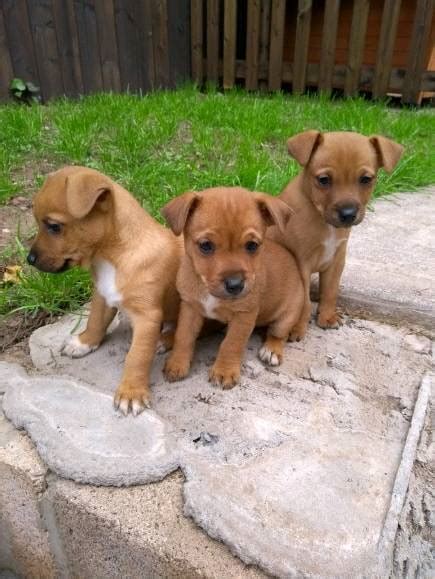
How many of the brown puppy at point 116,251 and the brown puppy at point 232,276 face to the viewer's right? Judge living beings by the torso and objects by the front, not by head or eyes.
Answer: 0

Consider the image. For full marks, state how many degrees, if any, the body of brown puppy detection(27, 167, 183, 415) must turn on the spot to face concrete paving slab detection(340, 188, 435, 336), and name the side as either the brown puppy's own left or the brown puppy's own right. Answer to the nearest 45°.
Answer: approximately 135° to the brown puppy's own left

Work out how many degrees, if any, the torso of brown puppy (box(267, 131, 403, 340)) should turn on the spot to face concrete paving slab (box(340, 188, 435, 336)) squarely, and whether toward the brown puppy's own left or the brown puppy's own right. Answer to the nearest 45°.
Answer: approximately 90° to the brown puppy's own left

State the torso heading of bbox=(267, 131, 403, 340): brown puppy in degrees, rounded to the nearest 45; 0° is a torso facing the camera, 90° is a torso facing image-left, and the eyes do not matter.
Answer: approximately 315°

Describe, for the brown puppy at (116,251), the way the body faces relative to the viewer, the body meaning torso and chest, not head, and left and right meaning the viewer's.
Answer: facing the viewer and to the left of the viewer

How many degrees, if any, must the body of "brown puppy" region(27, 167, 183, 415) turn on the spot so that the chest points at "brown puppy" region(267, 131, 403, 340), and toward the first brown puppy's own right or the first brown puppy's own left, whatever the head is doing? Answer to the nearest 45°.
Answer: approximately 135° to the first brown puppy's own left

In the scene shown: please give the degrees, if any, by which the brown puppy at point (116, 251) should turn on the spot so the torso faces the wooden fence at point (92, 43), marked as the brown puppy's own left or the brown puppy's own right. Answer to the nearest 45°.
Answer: approximately 135° to the brown puppy's own right

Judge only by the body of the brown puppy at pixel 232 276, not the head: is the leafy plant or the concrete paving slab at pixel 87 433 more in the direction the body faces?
the concrete paving slab

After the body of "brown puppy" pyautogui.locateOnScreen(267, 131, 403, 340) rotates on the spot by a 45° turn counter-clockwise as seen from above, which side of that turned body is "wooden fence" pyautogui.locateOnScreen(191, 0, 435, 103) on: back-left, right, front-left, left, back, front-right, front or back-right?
left

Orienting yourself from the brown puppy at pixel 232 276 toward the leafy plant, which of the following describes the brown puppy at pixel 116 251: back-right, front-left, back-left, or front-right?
front-left

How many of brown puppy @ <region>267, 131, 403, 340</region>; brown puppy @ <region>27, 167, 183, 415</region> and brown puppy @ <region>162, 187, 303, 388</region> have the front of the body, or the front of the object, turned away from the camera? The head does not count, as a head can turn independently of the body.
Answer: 0
